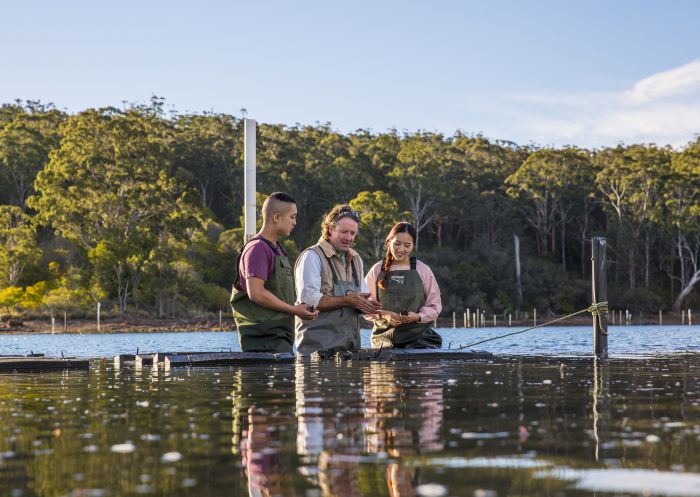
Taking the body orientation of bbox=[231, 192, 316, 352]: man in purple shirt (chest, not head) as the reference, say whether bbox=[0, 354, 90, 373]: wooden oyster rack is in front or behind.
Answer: behind

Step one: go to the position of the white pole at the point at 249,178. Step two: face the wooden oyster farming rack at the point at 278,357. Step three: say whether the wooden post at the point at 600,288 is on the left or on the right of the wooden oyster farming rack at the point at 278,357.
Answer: left

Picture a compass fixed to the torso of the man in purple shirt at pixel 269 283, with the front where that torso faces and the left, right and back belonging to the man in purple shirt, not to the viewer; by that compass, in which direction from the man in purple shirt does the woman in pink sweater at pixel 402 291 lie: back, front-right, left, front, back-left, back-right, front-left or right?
front-left

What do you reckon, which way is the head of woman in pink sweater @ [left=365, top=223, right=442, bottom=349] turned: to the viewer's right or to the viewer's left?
to the viewer's left

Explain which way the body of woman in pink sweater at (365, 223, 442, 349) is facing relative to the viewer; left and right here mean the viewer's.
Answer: facing the viewer

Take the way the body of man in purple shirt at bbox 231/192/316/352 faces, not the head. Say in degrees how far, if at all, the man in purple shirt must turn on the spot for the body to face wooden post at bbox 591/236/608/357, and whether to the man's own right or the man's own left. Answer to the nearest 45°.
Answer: approximately 45° to the man's own left

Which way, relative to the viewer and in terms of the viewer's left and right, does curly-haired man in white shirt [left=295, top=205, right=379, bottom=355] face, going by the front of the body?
facing the viewer and to the right of the viewer

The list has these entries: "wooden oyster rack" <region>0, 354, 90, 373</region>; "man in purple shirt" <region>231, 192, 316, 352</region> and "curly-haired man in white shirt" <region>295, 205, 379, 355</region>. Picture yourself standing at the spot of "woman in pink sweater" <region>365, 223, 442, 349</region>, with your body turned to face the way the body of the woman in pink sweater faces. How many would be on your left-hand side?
0

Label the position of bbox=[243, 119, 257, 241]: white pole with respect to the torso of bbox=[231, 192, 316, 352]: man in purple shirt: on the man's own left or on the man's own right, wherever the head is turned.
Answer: on the man's own left

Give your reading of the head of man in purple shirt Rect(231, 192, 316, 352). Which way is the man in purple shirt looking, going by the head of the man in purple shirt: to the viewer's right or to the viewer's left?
to the viewer's right

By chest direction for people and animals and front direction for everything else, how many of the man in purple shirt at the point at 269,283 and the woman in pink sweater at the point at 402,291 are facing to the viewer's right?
1

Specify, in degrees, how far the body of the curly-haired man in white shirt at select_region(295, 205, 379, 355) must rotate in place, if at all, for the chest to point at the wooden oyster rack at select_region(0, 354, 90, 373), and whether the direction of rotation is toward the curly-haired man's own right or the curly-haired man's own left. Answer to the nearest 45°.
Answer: approximately 135° to the curly-haired man's own right

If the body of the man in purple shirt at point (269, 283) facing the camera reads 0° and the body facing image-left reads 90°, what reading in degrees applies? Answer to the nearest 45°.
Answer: approximately 270°

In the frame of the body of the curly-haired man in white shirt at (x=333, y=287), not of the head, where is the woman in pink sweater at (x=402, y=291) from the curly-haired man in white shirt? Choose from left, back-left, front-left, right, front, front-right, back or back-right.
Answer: left

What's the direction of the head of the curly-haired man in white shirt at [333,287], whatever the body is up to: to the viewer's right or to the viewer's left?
to the viewer's right

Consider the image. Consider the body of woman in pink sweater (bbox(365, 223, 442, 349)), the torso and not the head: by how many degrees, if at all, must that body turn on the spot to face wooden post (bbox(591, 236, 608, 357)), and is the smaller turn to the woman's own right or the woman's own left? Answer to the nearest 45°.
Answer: approximately 135° to the woman's own left
